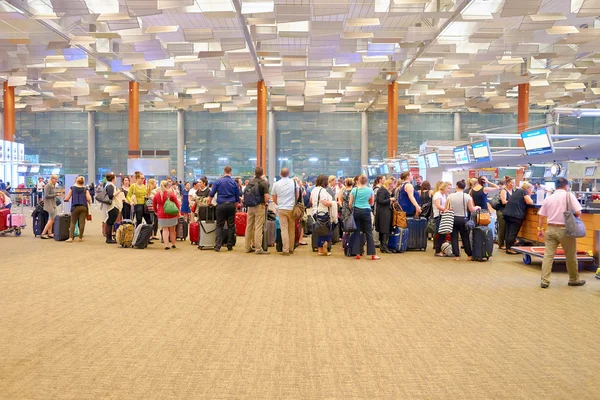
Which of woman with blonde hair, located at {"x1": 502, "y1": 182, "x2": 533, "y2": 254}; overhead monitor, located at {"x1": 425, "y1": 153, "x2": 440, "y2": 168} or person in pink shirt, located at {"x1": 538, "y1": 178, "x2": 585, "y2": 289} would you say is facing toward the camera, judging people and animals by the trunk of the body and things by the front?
the overhead monitor

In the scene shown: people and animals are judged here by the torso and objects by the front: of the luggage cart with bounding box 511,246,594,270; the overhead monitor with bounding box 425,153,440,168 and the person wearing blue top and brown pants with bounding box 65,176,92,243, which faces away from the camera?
the person wearing blue top and brown pants

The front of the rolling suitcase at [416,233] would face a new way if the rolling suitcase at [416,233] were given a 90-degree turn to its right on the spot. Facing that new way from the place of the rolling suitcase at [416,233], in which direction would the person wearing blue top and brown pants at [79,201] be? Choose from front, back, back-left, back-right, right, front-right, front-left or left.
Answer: front

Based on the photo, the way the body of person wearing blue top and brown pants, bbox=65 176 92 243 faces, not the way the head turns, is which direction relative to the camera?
away from the camera

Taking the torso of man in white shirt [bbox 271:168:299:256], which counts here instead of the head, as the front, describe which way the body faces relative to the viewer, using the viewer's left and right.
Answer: facing away from the viewer

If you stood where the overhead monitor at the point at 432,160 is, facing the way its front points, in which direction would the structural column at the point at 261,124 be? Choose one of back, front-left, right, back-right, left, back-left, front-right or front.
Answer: back-right

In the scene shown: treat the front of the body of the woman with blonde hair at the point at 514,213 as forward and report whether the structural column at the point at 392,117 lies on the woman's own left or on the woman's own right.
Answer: on the woman's own left

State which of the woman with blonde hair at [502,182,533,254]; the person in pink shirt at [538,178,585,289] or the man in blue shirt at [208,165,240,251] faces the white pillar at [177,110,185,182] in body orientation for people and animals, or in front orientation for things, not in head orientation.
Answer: the man in blue shirt

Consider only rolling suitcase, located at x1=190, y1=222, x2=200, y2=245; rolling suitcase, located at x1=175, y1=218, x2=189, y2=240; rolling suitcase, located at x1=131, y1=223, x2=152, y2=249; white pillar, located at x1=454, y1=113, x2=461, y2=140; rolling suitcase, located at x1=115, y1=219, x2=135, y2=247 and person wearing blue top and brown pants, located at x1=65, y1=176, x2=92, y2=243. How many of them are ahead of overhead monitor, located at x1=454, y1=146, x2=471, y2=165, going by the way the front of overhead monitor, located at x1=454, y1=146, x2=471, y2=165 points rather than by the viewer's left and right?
5

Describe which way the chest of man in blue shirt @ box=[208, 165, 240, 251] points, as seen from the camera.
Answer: away from the camera

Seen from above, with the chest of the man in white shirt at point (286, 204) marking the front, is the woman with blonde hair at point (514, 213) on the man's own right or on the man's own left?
on the man's own right

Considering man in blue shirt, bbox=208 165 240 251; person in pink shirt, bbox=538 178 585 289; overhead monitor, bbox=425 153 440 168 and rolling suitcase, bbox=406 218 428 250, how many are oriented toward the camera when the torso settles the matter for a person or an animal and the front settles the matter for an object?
2

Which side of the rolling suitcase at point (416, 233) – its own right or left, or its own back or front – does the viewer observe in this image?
front

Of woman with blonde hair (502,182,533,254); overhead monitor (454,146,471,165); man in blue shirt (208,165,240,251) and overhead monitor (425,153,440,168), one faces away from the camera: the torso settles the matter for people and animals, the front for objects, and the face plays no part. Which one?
the man in blue shirt
